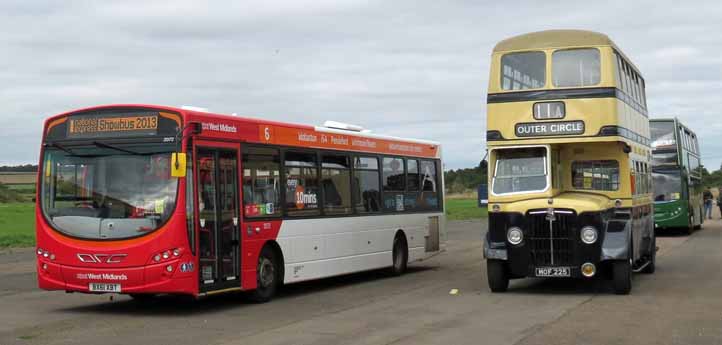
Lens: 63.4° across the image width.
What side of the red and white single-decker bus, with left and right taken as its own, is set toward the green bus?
back

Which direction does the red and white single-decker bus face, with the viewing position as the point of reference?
facing the viewer and to the left of the viewer

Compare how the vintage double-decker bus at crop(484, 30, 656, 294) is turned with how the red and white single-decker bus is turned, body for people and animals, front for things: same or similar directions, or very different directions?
same or similar directions

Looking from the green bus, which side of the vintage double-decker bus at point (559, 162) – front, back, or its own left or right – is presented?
back

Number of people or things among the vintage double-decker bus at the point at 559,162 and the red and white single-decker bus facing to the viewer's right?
0

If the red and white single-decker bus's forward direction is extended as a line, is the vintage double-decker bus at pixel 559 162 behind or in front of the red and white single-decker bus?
behind

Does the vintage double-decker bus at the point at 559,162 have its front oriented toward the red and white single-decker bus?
no

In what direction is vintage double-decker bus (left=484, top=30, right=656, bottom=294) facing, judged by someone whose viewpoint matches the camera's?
facing the viewer

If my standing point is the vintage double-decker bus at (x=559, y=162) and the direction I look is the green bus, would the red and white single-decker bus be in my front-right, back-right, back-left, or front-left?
back-left
